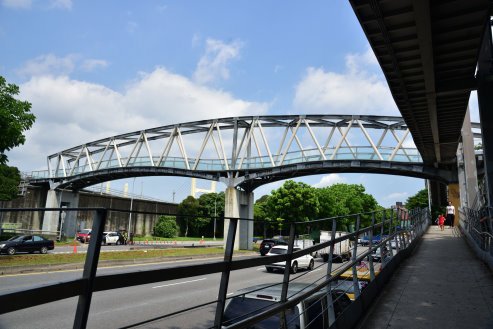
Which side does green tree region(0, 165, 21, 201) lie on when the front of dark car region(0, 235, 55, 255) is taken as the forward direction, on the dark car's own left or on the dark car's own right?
on the dark car's own right

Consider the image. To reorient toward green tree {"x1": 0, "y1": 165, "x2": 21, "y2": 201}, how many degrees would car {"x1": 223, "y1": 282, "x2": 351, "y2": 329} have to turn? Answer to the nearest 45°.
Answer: approximately 90° to its left

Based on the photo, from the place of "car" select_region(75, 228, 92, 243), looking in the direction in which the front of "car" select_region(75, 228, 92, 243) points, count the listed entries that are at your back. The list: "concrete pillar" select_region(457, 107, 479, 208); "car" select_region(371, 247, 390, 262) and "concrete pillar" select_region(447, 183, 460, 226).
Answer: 0

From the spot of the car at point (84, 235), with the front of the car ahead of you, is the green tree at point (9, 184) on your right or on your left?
on your right

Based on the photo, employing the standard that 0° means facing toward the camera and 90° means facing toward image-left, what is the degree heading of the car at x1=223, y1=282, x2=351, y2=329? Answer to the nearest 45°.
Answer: approximately 225°

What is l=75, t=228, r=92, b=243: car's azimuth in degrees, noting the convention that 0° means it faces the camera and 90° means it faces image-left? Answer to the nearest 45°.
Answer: approximately 45°

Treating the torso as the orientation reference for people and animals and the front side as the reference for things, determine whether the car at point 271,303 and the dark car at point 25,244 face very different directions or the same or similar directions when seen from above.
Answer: very different directions

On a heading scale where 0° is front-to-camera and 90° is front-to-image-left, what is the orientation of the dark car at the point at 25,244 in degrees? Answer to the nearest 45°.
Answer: approximately 90°

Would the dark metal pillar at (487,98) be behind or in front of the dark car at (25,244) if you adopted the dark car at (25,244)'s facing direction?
behind

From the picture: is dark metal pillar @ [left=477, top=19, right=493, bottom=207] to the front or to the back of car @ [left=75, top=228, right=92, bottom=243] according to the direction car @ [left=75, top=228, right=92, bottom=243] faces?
to the front
